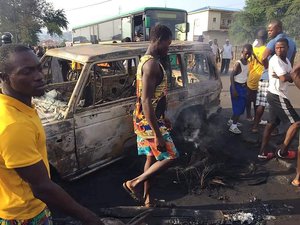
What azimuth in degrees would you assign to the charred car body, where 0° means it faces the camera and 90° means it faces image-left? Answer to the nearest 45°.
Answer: approximately 45°

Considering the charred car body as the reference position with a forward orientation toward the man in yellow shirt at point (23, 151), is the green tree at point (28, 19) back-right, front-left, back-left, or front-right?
back-right

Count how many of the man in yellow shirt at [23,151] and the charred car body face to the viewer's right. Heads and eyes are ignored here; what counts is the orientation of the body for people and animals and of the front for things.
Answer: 1

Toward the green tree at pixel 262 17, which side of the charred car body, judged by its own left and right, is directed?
back

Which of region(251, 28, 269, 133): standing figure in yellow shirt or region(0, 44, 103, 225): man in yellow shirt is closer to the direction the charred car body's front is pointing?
the man in yellow shirt

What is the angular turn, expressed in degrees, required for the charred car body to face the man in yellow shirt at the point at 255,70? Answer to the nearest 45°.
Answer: approximately 180°

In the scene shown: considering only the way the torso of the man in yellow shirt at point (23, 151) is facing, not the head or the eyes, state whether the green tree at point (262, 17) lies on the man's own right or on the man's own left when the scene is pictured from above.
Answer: on the man's own left
